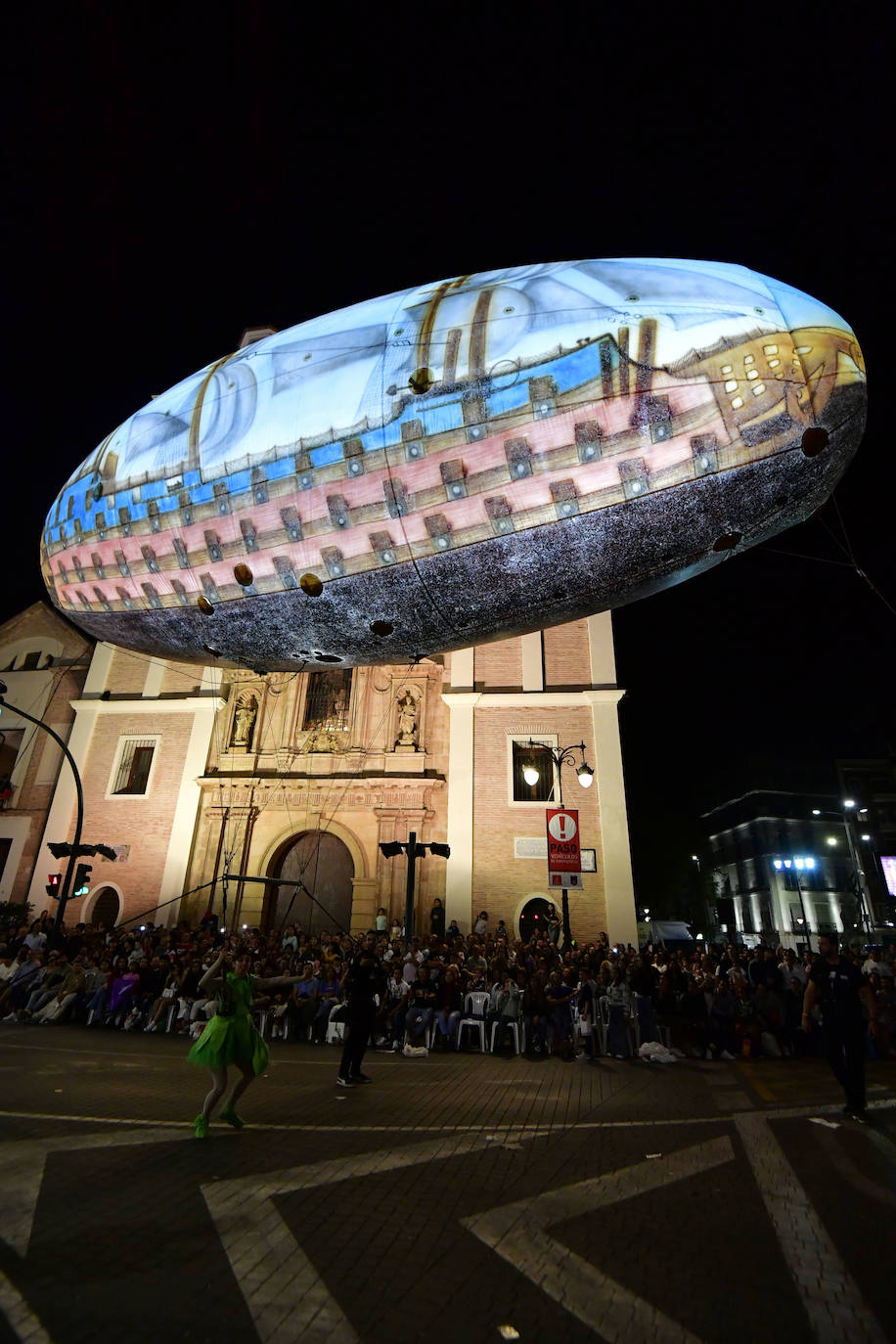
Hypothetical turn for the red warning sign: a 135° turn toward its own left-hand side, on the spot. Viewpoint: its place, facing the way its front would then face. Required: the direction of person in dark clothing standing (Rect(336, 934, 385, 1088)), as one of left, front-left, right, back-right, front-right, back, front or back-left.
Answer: back

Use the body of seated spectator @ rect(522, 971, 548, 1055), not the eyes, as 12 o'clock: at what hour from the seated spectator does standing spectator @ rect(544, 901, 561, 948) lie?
The standing spectator is roughly at 6 o'clock from the seated spectator.

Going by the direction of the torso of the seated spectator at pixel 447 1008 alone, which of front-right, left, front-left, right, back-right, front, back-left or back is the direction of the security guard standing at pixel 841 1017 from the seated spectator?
front-left

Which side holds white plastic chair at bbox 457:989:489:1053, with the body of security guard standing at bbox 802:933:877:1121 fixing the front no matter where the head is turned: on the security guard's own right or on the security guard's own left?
on the security guard's own right

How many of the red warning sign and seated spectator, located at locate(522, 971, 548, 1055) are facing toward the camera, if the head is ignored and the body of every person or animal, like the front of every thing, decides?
2

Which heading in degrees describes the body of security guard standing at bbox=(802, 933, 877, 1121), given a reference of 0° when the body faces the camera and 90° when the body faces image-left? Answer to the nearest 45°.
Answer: approximately 0°
